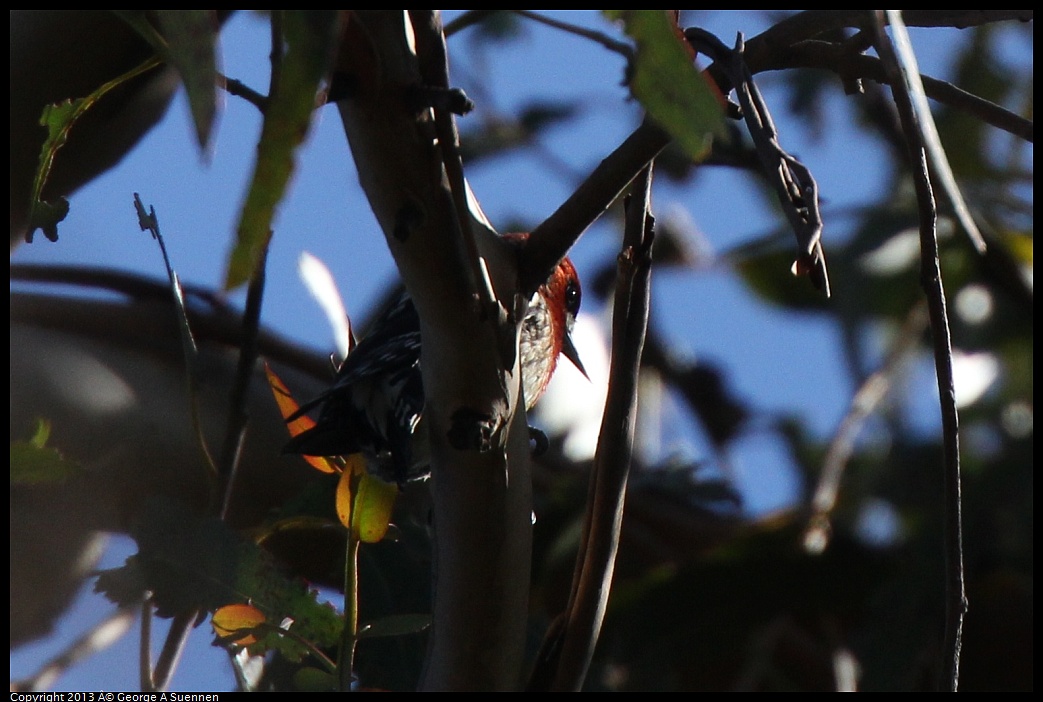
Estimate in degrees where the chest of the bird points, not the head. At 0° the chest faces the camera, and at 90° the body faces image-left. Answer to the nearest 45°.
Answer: approximately 270°

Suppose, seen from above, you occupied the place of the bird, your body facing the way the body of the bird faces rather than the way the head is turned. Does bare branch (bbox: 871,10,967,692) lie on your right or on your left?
on your right

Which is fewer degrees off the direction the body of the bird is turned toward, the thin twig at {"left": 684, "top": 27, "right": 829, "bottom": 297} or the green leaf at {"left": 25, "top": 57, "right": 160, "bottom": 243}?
the thin twig

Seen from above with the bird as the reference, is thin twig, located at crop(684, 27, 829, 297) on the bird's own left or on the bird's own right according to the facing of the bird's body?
on the bird's own right

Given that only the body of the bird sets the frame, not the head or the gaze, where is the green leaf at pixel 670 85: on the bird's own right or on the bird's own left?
on the bird's own right

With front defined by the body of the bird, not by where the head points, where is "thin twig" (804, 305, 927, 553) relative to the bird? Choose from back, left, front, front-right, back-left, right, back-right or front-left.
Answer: front-left

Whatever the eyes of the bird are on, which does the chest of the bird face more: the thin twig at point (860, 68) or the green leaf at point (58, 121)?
the thin twig
